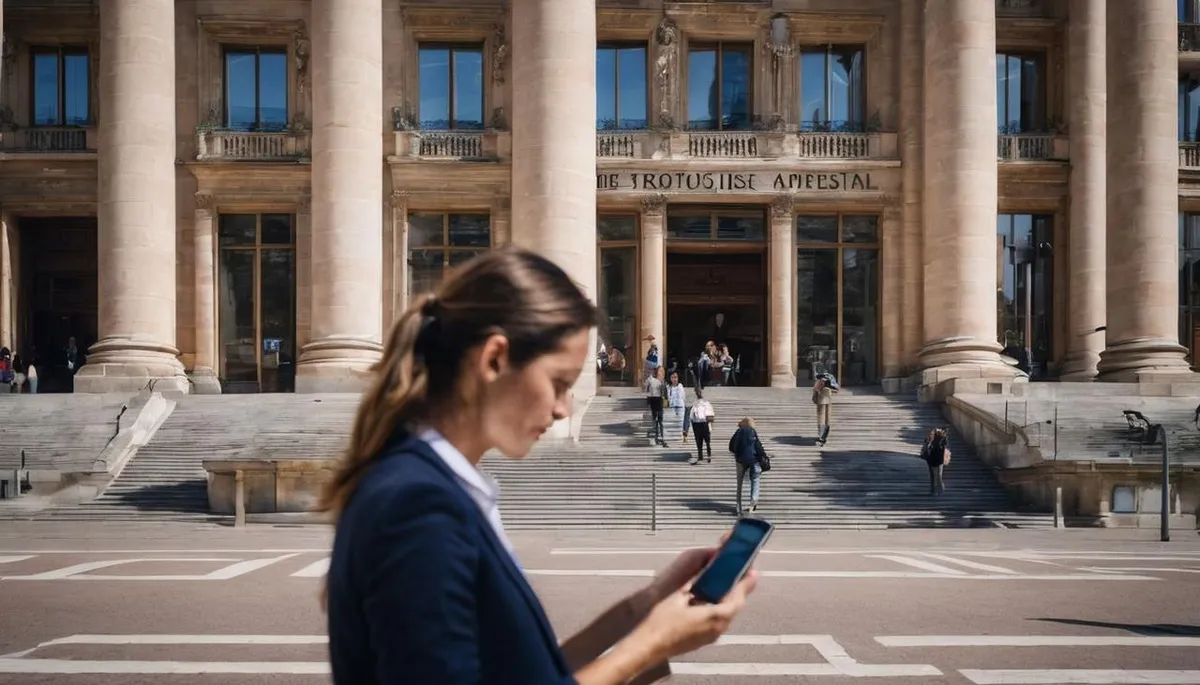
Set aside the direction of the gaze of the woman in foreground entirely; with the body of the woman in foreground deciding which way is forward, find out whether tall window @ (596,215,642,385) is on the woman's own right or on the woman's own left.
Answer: on the woman's own left

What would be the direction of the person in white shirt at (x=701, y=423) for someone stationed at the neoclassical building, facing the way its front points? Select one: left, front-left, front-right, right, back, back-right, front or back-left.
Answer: front

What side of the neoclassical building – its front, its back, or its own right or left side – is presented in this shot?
front

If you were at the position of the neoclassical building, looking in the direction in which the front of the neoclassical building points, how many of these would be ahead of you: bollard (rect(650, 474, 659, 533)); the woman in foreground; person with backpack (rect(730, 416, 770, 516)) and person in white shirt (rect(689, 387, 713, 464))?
4

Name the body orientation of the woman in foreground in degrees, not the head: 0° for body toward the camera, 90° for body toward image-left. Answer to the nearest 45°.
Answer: approximately 270°

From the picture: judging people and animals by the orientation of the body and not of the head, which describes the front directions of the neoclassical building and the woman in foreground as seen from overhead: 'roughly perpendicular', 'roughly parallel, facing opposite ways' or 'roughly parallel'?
roughly perpendicular

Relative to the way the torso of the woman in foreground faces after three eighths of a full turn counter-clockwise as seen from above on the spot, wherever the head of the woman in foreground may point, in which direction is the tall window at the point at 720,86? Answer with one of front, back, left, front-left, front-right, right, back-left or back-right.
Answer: front-right

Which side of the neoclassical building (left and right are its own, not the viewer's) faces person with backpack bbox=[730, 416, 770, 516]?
front

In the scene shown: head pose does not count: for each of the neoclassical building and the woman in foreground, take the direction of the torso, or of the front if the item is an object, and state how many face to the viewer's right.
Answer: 1

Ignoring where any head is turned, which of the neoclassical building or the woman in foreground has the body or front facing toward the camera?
the neoclassical building

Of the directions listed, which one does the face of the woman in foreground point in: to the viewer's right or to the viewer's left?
to the viewer's right

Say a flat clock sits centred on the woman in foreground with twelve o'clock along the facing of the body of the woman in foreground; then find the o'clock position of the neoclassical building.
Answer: The neoclassical building is roughly at 9 o'clock from the woman in foreground.

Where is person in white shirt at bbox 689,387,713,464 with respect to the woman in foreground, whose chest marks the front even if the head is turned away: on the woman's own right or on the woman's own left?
on the woman's own left

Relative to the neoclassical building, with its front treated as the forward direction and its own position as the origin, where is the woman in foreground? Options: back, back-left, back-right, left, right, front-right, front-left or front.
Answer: front
